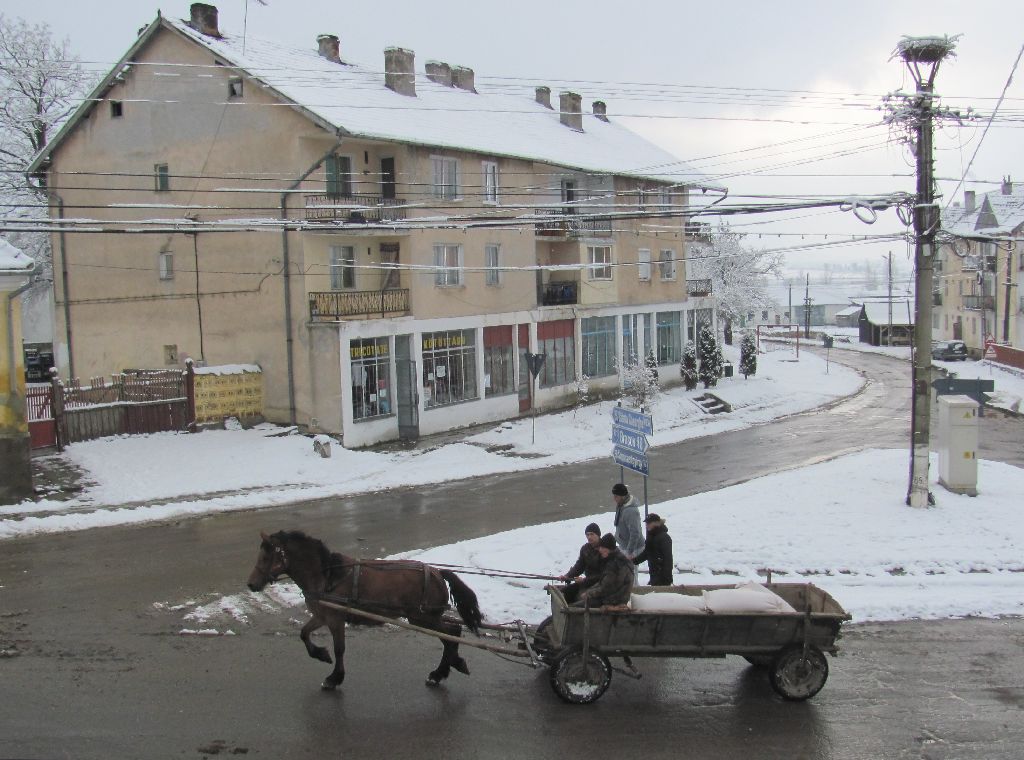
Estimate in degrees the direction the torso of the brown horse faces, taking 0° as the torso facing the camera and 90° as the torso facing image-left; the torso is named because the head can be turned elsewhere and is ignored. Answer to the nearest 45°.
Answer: approximately 90°

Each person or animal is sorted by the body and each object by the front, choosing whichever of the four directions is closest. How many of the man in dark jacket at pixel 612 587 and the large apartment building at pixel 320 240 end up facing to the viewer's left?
1

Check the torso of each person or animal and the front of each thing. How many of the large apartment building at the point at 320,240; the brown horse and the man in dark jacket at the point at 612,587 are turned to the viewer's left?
2

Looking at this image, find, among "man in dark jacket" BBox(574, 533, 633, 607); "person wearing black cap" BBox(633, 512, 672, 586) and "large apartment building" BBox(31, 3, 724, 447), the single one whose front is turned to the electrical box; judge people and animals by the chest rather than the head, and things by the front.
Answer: the large apartment building

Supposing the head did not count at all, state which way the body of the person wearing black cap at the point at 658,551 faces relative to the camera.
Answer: to the viewer's left

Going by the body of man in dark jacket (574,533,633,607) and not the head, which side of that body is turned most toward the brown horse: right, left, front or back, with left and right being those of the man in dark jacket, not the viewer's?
front

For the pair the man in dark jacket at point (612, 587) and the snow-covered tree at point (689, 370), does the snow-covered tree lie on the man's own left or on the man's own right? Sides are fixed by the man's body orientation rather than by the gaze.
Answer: on the man's own right

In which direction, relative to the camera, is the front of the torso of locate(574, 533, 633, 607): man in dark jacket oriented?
to the viewer's left

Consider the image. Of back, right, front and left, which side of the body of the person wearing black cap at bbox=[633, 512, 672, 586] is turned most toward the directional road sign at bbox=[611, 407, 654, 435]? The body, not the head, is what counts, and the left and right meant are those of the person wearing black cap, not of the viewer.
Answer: right

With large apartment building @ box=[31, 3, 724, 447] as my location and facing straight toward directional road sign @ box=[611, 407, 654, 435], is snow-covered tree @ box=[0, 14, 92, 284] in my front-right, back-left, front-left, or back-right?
back-right

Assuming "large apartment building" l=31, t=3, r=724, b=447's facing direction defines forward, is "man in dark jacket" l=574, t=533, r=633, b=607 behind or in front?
in front

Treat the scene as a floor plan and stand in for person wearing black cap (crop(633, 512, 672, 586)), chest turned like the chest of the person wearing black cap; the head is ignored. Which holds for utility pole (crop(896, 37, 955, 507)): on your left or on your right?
on your right
